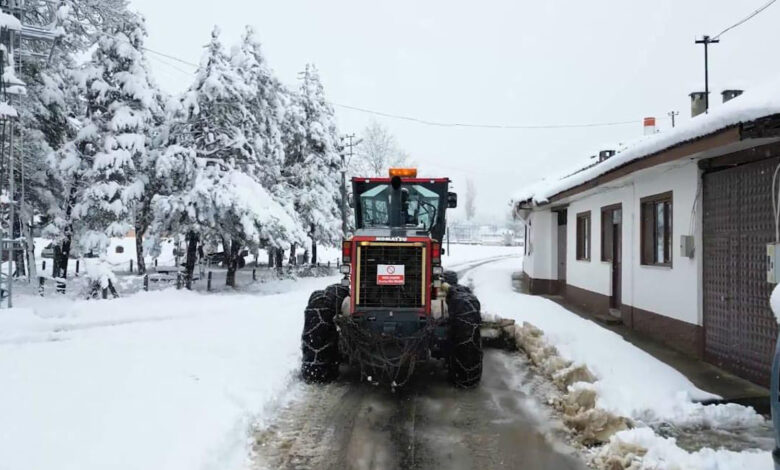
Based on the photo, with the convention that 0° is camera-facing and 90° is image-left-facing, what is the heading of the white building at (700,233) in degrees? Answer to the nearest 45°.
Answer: approximately 45°

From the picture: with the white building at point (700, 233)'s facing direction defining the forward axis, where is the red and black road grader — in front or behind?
in front

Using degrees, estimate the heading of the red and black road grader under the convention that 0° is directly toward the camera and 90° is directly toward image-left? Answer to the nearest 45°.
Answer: approximately 180°

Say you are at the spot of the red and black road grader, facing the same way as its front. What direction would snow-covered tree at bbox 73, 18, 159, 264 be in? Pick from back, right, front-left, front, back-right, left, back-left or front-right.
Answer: front-left

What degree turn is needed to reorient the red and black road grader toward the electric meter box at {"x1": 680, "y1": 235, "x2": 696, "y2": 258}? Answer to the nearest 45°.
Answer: approximately 90° to its right

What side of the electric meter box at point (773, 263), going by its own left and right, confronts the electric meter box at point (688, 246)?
right

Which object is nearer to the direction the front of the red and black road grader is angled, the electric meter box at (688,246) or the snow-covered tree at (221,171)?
the snow-covered tree

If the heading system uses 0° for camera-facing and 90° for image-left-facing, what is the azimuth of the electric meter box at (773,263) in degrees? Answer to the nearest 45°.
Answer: approximately 45°

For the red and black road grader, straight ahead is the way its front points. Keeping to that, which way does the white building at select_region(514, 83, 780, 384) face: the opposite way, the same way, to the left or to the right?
to the left

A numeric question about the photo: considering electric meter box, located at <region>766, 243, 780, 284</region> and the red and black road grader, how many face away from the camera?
1

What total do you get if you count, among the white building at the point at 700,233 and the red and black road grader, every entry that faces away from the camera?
1

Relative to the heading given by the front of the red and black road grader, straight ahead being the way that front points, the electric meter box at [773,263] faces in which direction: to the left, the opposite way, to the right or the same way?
to the left

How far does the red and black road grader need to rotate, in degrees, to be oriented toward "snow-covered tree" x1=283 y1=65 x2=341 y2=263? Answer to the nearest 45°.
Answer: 0° — it already faces it
